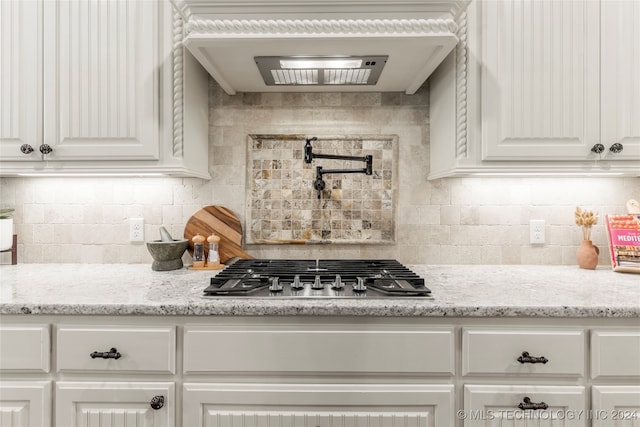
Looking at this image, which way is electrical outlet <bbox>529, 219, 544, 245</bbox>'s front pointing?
toward the camera

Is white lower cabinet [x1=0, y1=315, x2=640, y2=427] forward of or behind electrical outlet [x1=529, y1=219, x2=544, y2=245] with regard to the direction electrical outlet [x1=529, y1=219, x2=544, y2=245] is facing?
forward

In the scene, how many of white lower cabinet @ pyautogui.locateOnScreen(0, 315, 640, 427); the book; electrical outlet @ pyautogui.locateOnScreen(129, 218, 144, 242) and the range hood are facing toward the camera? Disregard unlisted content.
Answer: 4

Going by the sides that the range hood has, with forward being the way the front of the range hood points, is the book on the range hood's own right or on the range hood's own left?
on the range hood's own left

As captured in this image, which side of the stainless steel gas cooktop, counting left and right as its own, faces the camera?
front

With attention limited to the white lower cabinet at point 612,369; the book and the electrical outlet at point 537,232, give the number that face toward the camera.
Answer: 3

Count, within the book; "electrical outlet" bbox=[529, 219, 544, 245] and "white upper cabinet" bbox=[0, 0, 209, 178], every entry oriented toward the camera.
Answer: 3

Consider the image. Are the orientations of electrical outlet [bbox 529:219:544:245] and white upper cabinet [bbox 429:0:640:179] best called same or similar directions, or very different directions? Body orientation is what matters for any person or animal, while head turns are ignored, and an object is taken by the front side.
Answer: same or similar directions

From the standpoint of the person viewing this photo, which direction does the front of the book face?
facing the viewer

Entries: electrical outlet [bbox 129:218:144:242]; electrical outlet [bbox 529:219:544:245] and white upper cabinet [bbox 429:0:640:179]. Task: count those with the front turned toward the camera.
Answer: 3

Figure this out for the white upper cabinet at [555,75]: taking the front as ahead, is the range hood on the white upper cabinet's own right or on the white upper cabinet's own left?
on the white upper cabinet's own right

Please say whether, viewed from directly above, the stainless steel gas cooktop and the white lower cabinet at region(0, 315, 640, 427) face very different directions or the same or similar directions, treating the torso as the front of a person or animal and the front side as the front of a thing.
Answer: same or similar directions

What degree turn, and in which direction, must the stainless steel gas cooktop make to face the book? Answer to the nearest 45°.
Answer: approximately 90° to its left
